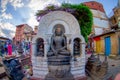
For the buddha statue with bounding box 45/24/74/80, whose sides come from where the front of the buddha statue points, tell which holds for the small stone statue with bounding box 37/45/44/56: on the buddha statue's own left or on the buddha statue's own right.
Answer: on the buddha statue's own right

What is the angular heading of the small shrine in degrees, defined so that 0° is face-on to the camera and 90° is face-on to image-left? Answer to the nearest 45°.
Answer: approximately 0°

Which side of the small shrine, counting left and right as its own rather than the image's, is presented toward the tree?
back

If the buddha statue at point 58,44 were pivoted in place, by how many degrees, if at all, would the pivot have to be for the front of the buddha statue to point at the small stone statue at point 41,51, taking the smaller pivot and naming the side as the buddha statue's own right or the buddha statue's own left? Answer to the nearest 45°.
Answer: approximately 90° to the buddha statue's own right

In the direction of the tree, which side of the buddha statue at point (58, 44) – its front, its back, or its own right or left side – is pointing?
back
